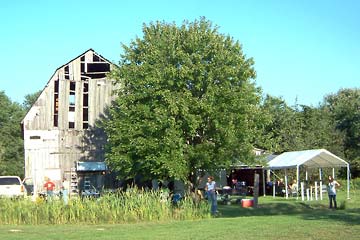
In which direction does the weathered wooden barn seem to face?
toward the camera

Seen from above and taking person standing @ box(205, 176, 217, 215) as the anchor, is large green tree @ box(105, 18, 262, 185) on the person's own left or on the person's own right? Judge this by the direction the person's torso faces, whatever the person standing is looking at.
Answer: on the person's own right

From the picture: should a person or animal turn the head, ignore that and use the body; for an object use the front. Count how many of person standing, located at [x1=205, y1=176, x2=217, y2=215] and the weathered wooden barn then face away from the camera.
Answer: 0

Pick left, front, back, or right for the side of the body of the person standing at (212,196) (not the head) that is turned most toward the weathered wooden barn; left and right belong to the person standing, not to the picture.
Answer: right

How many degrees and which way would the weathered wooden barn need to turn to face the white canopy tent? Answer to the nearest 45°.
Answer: approximately 45° to its left

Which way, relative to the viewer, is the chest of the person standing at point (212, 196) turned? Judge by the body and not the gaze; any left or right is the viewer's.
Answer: facing the viewer and to the left of the viewer

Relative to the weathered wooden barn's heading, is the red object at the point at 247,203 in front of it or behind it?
in front
